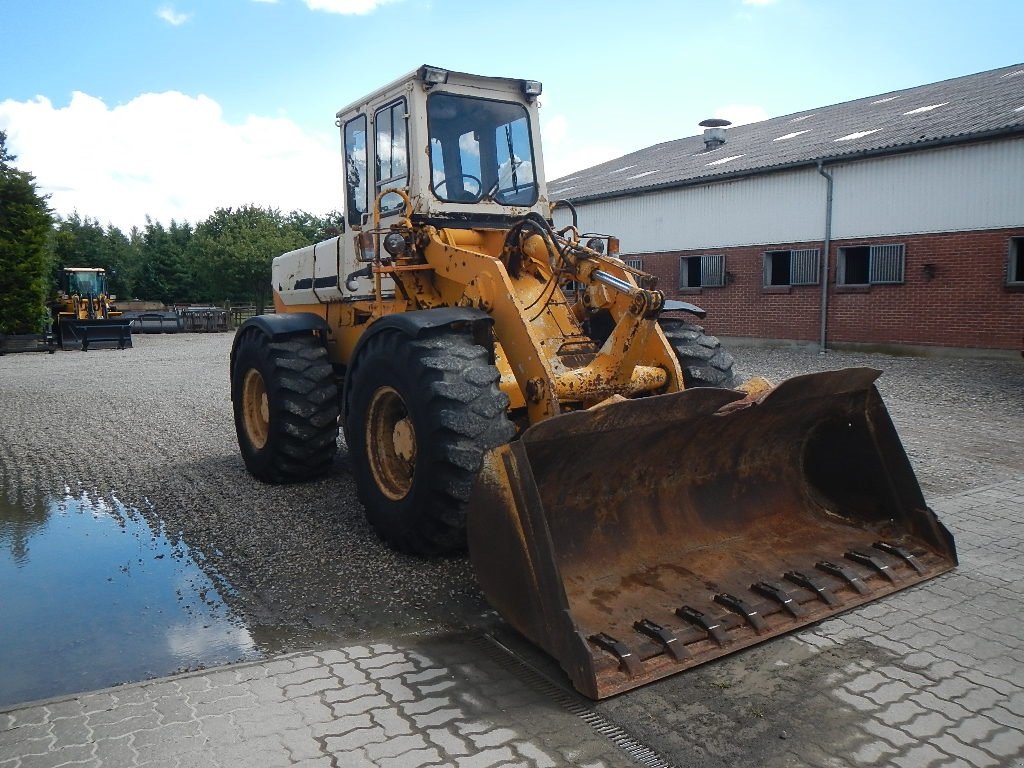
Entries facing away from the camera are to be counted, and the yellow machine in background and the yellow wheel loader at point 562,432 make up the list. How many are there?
0

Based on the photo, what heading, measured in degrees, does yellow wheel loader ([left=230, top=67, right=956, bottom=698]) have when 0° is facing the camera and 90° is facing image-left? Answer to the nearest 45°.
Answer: approximately 315°

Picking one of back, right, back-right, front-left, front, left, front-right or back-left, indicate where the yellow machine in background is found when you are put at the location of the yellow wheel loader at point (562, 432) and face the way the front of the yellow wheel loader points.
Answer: back

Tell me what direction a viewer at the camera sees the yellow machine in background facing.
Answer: facing the viewer

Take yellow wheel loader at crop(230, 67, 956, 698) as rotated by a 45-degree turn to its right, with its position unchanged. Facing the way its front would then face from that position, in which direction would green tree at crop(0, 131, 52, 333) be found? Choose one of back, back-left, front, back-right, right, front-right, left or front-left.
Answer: back-right

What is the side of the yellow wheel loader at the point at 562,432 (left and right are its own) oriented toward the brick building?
left

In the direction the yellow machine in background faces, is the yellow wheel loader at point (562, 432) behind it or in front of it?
in front

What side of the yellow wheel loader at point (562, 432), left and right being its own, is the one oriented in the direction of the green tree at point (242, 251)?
back
